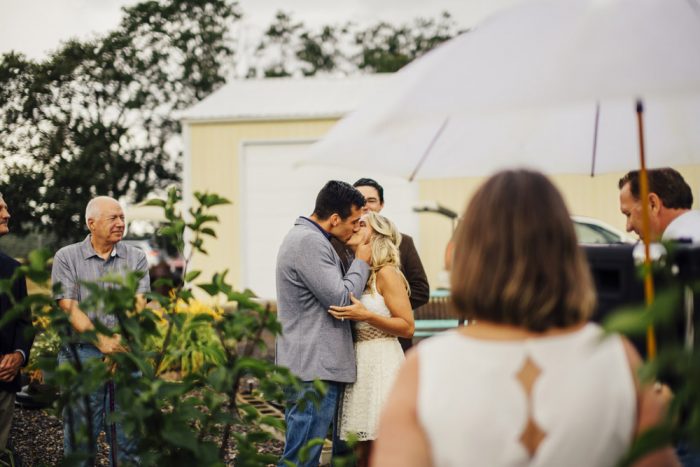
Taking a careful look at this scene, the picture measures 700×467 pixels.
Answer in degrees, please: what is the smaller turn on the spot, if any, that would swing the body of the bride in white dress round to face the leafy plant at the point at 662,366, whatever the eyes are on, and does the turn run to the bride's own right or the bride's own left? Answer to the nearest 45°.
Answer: approximately 90° to the bride's own left

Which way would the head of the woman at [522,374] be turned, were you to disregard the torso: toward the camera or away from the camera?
away from the camera

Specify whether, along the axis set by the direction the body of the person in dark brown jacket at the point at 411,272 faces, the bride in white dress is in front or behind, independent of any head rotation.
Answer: in front

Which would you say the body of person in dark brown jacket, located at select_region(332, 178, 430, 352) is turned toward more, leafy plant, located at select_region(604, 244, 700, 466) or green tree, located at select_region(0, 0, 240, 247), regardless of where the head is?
the leafy plant

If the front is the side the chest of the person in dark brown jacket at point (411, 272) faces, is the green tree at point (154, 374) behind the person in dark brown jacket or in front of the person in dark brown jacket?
in front

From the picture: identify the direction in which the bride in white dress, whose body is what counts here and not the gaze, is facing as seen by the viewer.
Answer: to the viewer's left

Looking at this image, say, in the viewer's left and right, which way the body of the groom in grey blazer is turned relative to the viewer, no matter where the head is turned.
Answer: facing to the right of the viewer

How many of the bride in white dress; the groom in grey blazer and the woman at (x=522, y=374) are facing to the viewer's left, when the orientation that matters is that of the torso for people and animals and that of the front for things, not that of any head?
1

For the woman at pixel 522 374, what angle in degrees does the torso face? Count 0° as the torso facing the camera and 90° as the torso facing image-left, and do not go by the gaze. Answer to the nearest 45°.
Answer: approximately 180°

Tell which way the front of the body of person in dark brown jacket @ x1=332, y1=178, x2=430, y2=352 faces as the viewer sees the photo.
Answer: toward the camera

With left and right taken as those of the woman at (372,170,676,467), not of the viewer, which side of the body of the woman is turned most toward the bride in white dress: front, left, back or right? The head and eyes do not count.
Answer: front

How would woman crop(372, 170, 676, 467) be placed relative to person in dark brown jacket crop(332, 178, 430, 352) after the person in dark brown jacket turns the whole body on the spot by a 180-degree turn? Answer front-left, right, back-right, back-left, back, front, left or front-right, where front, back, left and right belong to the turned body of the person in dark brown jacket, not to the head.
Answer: back

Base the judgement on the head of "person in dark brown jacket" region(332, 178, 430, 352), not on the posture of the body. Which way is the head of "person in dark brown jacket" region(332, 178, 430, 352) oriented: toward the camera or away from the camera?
toward the camera

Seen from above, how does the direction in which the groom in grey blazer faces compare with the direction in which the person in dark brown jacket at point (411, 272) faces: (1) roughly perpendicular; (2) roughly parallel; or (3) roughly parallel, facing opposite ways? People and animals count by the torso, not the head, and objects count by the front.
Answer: roughly perpendicular
